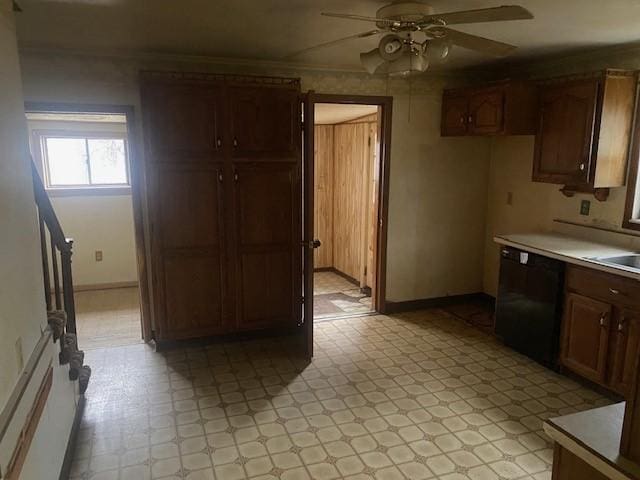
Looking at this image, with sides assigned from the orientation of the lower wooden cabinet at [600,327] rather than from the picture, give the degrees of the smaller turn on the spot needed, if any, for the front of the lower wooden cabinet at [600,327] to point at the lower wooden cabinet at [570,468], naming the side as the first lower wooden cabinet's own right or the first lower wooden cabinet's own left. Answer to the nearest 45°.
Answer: approximately 45° to the first lower wooden cabinet's own left

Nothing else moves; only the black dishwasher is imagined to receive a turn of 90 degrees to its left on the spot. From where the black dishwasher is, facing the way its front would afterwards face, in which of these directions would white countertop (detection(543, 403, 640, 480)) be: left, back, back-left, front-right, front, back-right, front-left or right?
front-right

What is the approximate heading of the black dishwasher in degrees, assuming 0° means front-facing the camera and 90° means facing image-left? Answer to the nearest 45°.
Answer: approximately 45°

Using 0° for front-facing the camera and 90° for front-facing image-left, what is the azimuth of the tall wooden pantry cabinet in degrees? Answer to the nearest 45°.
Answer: approximately 0°
